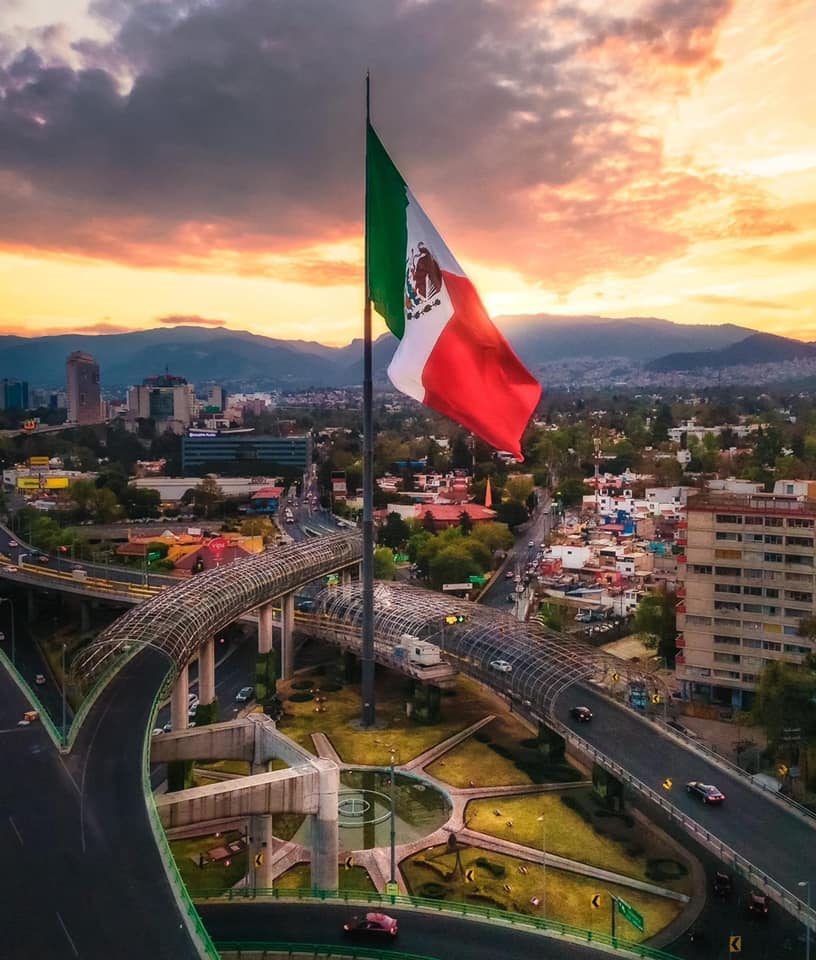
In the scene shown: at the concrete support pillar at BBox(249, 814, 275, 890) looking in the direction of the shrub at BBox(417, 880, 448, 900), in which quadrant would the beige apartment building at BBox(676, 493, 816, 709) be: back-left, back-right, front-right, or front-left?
front-left

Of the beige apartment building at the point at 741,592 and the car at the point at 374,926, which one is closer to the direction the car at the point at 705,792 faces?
the beige apartment building

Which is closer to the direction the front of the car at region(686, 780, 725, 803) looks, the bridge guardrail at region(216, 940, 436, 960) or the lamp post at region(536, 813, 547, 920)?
the lamp post

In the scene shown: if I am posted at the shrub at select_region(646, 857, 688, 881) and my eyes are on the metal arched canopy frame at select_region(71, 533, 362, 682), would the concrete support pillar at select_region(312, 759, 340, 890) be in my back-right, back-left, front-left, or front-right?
front-left
